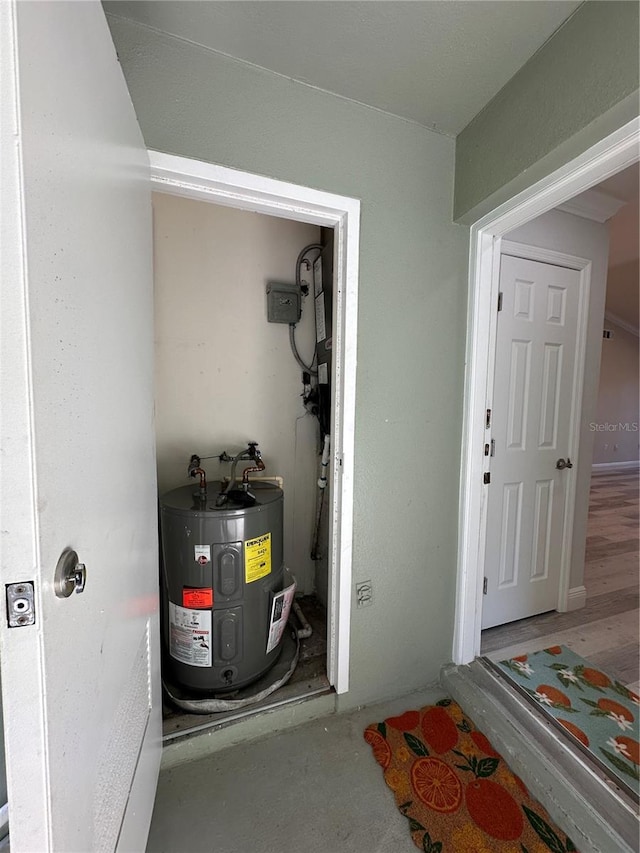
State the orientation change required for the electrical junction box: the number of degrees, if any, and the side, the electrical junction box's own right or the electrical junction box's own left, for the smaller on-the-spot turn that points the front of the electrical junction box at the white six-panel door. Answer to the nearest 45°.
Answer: approximately 90° to the electrical junction box's own left

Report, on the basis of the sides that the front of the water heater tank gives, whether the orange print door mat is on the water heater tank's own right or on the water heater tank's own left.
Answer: on the water heater tank's own left

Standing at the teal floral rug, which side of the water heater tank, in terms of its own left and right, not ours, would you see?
left

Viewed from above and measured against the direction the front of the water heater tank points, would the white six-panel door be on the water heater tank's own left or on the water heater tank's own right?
on the water heater tank's own left

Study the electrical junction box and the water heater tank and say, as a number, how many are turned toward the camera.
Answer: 2

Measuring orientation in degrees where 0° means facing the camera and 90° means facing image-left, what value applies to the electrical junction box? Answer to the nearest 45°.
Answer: approximately 0°
